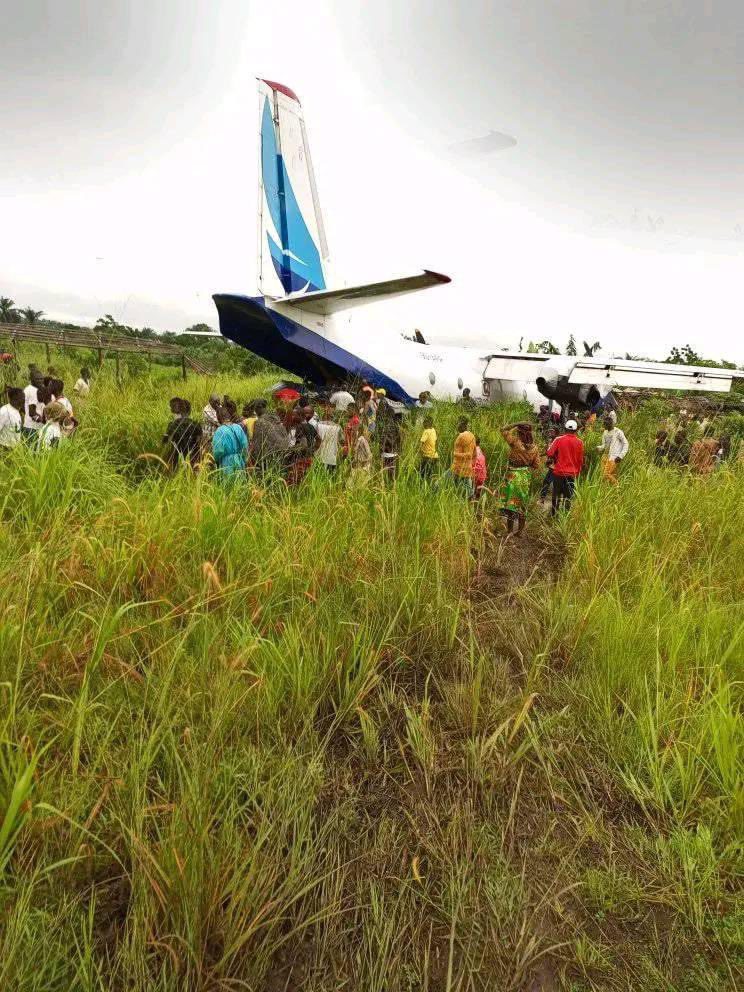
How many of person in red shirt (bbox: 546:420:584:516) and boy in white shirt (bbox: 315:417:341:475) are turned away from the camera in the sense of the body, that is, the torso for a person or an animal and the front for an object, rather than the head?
2

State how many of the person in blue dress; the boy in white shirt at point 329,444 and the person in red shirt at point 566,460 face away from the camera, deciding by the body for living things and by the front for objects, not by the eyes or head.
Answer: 3

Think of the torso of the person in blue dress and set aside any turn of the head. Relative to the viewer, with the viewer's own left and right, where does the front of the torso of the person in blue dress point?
facing away from the viewer

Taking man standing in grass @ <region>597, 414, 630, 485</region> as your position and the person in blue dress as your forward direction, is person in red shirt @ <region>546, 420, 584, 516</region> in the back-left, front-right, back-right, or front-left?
front-left

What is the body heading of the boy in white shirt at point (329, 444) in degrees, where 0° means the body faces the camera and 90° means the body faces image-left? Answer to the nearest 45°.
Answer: approximately 180°

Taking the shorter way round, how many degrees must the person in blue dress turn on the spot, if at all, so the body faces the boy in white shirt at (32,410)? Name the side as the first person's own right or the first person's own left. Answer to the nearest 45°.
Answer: approximately 45° to the first person's own left

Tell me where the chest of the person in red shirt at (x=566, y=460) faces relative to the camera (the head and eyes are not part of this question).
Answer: away from the camera

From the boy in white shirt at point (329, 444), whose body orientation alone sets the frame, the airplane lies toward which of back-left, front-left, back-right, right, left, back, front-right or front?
front

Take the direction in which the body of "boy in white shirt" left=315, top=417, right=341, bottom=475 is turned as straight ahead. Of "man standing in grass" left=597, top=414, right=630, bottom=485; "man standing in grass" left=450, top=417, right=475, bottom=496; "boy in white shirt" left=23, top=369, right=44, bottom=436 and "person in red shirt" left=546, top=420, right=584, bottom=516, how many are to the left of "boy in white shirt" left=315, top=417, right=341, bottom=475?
1
